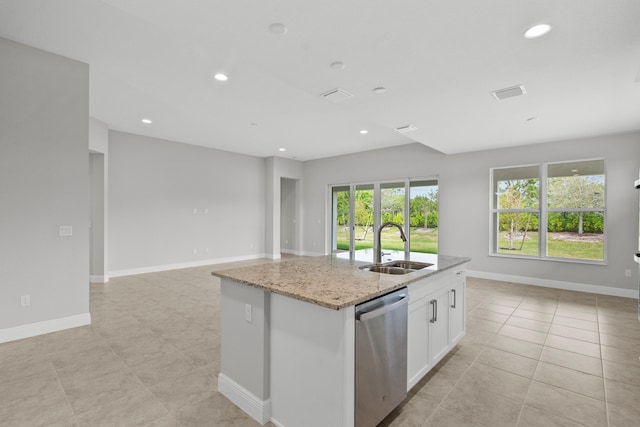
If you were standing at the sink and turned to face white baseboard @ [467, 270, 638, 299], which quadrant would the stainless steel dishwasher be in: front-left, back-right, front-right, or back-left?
back-right

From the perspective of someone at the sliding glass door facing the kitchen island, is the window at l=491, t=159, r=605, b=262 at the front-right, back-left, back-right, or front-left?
front-left

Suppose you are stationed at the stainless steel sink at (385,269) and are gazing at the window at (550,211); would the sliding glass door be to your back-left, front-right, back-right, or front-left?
front-left

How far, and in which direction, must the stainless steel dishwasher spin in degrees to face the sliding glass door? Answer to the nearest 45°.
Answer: approximately 135° to its left

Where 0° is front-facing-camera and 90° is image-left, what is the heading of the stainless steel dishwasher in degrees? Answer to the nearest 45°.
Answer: approximately 315°

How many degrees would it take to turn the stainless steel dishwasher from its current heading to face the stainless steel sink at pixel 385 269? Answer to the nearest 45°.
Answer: approximately 135° to its left

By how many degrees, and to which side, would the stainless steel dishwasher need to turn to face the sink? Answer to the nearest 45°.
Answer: approximately 135° to its left

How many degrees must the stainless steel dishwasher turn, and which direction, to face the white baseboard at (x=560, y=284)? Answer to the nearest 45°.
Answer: approximately 90° to its left
